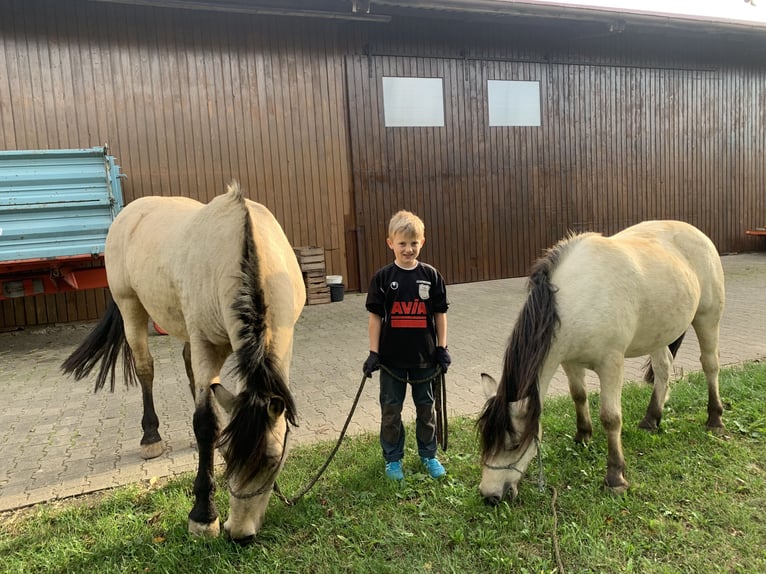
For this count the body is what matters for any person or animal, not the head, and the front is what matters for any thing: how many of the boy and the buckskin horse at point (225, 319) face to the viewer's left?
0

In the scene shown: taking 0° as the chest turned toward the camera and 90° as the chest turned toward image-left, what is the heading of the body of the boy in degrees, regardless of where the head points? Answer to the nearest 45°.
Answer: approximately 0°

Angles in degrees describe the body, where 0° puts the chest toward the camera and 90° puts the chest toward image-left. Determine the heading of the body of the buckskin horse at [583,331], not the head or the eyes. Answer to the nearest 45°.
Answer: approximately 45°

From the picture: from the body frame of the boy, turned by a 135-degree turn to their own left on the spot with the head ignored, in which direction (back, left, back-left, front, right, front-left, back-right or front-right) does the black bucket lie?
front-left

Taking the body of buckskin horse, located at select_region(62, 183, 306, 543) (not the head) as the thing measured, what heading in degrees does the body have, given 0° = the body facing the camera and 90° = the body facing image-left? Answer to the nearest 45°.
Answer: approximately 315°

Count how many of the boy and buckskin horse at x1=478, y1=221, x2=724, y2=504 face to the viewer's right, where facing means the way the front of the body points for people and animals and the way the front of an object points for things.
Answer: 0

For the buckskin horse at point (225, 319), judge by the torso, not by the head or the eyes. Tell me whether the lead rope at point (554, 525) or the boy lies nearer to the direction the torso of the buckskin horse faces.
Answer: the lead rope
